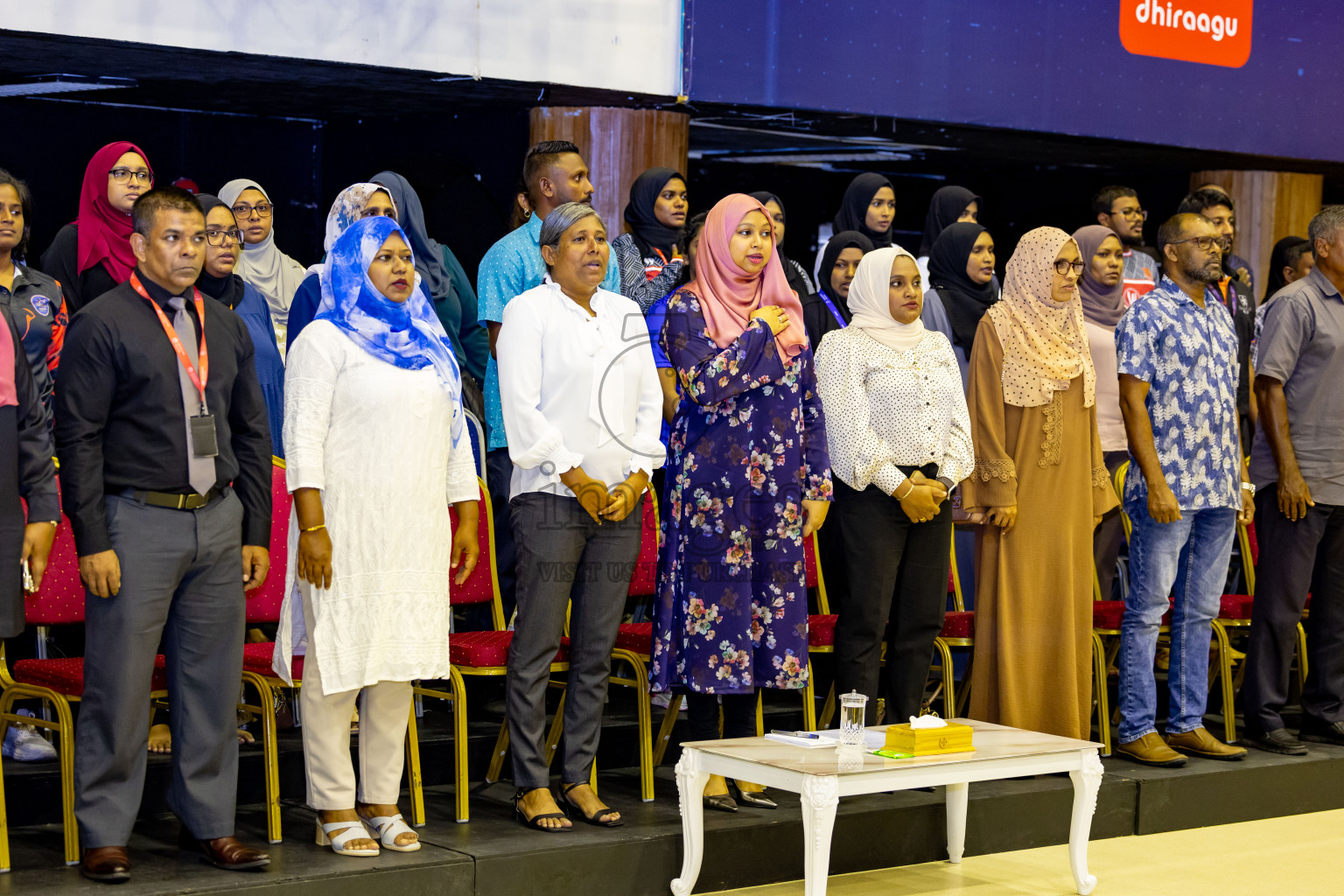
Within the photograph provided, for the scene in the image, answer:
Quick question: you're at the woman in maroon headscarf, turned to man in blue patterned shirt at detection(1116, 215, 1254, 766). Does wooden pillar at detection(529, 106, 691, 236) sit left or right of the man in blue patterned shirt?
left

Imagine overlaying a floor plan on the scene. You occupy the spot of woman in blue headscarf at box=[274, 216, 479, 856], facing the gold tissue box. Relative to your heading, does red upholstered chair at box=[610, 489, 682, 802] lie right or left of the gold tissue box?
left

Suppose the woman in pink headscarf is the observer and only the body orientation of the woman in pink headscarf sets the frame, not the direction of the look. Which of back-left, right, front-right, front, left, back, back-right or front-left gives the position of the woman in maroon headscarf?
back-right

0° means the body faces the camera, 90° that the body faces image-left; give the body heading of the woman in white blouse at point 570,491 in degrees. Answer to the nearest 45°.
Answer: approximately 315°
